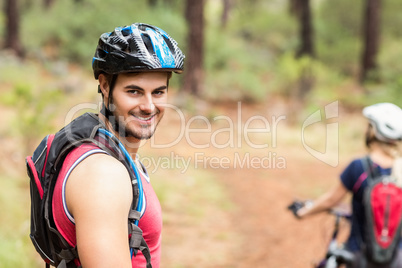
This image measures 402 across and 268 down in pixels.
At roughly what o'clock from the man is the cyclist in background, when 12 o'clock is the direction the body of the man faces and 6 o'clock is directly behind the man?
The cyclist in background is roughly at 11 o'clock from the man.

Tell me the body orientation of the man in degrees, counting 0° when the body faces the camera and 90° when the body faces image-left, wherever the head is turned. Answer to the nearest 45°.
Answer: approximately 270°
